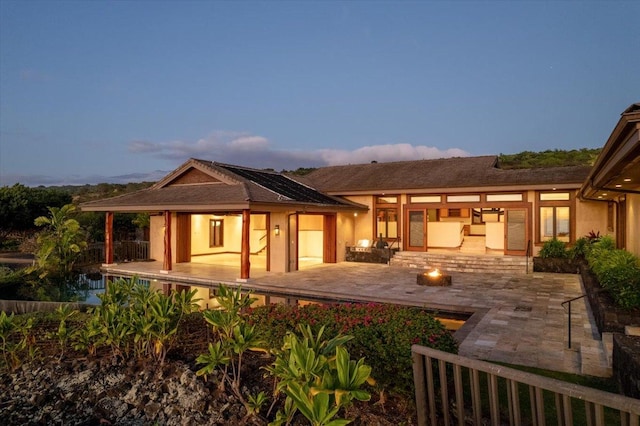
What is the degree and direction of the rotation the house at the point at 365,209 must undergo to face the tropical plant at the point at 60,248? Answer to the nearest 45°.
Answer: approximately 90° to its right

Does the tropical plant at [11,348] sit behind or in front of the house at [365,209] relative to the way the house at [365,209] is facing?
in front

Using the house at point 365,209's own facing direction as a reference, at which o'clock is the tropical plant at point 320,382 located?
The tropical plant is roughly at 12 o'clock from the house.

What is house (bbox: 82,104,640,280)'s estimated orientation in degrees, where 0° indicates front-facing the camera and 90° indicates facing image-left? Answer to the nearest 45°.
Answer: approximately 0°

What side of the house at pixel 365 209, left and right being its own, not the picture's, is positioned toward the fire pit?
front

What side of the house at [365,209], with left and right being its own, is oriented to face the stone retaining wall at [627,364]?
front

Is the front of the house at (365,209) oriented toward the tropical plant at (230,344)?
yes
